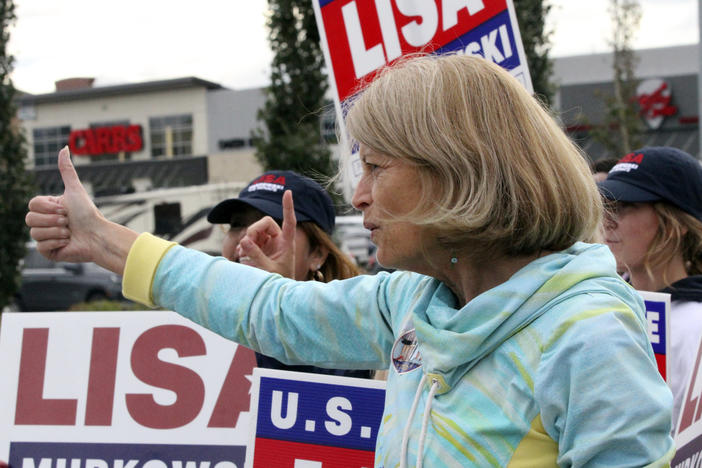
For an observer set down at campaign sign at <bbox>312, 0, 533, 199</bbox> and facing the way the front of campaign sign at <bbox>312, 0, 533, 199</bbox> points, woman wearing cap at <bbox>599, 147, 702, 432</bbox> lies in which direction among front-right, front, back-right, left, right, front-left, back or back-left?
left

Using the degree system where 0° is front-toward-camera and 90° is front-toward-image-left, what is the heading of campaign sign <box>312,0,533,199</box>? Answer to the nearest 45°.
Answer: approximately 0°

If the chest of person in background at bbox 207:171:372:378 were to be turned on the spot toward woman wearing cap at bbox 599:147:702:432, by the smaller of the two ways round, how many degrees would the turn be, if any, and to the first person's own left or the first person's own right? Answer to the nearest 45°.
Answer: approximately 135° to the first person's own left

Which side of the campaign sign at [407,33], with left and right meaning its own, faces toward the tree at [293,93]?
back

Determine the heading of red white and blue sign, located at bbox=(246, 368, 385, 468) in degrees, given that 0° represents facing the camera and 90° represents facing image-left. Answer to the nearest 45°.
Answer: approximately 0°

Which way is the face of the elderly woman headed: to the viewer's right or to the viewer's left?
to the viewer's left

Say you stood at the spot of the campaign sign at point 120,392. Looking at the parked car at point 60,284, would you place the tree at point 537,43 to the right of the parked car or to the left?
right

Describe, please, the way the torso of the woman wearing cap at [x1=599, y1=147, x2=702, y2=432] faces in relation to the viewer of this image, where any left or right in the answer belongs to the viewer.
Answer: facing to the left of the viewer
